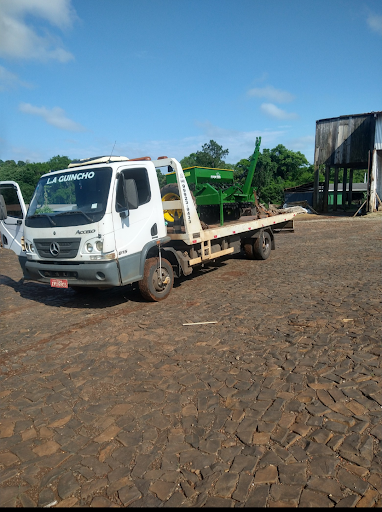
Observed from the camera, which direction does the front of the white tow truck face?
facing the viewer and to the left of the viewer

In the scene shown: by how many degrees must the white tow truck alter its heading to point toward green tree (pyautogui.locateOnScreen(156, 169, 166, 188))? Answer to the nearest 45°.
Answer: approximately 180°

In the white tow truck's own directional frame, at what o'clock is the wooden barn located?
The wooden barn is roughly at 6 o'clock from the white tow truck.
